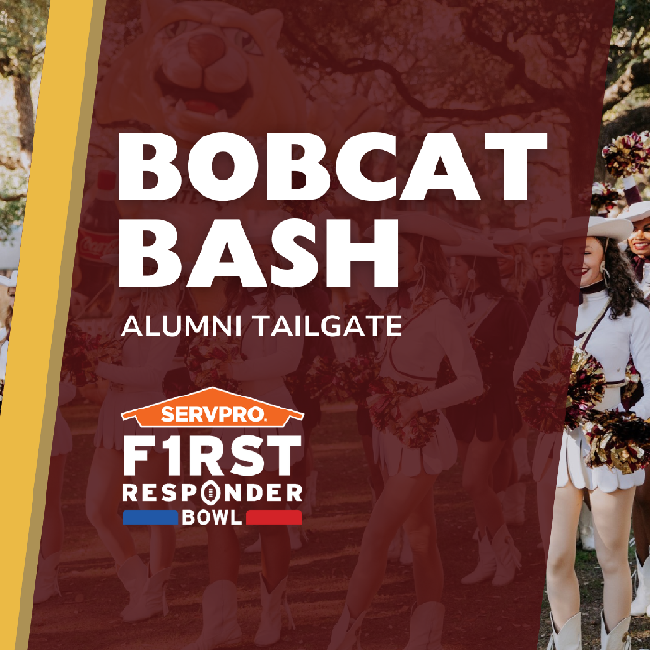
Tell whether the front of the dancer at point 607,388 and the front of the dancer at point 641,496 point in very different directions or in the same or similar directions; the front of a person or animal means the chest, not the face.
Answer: same or similar directions

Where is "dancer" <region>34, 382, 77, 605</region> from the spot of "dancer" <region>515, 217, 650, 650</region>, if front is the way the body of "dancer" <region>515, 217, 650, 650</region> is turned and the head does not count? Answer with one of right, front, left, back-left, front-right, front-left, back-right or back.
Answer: front-right

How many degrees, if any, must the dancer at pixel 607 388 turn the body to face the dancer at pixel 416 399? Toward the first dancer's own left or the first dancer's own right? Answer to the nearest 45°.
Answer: approximately 45° to the first dancer's own right

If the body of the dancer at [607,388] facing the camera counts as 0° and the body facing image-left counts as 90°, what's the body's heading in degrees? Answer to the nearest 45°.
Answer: approximately 45°

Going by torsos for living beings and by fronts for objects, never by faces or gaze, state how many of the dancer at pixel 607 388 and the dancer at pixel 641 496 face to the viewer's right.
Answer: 0

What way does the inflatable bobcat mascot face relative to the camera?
toward the camera

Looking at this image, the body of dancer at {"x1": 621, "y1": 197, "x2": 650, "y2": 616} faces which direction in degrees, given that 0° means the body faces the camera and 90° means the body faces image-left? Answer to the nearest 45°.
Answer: approximately 45°

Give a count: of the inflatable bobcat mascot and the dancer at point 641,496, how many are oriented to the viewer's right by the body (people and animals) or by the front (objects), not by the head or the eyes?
0

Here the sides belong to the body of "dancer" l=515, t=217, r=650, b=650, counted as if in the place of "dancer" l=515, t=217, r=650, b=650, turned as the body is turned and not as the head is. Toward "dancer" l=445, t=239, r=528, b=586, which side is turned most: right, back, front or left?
right
